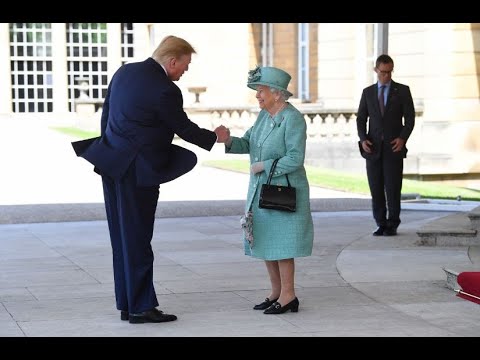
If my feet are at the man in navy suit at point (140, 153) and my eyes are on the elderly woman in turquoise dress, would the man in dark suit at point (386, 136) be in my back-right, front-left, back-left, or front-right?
front-left

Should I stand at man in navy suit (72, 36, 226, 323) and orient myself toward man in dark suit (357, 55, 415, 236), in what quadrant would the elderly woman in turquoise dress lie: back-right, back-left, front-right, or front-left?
front-right

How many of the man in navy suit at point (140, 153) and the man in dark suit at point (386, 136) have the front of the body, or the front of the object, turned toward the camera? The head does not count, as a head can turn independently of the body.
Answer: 1

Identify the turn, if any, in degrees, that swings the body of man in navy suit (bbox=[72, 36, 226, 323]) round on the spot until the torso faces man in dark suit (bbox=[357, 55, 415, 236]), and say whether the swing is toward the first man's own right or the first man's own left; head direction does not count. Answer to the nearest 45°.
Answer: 0° — they already face them

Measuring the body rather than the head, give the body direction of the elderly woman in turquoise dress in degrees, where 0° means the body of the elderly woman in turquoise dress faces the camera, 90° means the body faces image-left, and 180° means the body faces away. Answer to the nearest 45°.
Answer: approximately 45°

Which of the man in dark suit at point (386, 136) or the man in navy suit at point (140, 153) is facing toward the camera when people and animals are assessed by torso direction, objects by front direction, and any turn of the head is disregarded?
the man in dark suit at point (386, 136)

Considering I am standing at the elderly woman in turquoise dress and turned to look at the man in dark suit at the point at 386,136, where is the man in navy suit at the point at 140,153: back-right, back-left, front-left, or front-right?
back-left

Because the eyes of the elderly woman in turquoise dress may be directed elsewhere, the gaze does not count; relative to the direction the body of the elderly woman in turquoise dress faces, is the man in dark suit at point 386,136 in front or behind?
behind

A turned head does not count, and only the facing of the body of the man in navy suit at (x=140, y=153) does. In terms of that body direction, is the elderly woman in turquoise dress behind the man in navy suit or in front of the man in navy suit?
in front

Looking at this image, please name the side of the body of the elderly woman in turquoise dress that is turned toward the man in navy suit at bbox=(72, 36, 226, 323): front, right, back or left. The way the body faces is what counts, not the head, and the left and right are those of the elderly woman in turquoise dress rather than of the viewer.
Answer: front

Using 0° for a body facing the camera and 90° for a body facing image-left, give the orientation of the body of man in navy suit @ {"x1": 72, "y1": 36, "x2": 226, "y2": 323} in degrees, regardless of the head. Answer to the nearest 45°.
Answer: approximately 225°

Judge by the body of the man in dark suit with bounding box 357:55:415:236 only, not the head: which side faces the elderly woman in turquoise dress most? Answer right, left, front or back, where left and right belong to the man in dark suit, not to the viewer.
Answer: front

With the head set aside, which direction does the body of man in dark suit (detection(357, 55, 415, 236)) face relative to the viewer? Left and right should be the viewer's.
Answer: facing the viewer
